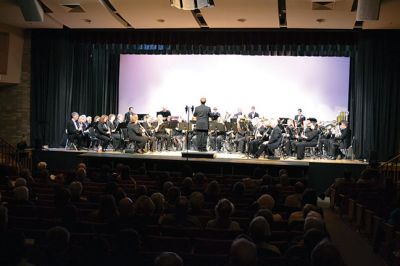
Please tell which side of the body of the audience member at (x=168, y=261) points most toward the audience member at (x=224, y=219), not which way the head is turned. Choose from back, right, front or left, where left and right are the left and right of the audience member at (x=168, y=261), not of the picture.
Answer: front

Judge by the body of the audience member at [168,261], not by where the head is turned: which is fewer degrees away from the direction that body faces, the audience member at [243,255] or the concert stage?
the concert stage

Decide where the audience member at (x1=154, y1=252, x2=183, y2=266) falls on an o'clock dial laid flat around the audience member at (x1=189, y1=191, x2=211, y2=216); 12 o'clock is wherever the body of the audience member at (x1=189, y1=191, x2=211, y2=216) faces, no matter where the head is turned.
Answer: the audience member at (x1=154, y1=252, x2=183, y2=266) is roughly at 6 o'clock from the audience member at (x1=189, y1=191, x2=211, y2=216).

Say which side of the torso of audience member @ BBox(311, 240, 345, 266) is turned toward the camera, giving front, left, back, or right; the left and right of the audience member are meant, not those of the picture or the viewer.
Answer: back

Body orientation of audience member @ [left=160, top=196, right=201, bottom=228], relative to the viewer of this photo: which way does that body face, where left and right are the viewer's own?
facing away from the viewer

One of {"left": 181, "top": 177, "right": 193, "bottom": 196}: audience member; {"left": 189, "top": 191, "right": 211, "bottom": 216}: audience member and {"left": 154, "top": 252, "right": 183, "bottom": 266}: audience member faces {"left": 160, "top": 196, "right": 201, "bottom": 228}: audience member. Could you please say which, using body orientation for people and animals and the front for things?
{"left": 154, "top": 252, "right": 183, "bottom": 266}: audience member

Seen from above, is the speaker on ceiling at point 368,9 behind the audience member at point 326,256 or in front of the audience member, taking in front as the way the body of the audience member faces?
in front

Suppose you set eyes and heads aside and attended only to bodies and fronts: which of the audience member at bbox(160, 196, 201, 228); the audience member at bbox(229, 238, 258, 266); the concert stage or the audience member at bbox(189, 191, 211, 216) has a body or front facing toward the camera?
the concert stage

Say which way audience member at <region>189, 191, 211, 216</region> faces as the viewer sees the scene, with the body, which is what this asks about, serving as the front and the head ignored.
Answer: away from the camera

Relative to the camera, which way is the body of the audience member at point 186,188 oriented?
away from the camera
